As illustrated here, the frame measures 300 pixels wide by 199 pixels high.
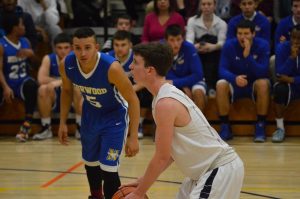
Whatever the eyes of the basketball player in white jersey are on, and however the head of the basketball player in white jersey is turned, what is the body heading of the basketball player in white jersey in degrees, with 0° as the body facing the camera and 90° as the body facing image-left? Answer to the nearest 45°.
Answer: approximately 90°

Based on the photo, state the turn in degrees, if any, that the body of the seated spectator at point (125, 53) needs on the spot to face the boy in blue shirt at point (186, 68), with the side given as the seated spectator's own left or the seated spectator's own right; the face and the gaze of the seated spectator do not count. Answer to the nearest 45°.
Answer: approximately 90° to the seated spectator's own left

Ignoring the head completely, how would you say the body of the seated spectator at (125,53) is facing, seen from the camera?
toward the camera

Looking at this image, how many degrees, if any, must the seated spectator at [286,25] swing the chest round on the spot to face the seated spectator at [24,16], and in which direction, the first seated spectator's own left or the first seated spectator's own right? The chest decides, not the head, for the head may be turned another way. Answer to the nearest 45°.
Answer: approximately 90° to the first seated spectator's own right

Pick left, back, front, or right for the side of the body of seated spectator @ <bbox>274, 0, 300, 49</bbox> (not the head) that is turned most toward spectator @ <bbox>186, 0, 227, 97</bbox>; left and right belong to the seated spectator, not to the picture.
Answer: right

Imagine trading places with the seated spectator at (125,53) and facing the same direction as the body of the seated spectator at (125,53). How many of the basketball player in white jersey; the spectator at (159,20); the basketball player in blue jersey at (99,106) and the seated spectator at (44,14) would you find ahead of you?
2

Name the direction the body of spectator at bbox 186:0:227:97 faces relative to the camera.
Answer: toward the camera

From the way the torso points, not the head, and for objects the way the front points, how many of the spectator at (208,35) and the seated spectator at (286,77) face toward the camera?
2

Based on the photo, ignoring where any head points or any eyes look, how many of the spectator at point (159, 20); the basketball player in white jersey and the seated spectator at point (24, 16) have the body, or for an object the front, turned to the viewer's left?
1

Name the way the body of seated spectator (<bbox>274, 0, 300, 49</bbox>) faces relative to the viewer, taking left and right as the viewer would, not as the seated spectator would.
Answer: facing the viewer

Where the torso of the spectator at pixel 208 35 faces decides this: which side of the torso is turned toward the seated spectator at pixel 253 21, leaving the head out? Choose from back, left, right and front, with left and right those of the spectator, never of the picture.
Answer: left

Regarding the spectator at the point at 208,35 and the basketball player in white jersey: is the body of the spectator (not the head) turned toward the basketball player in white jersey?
yes
